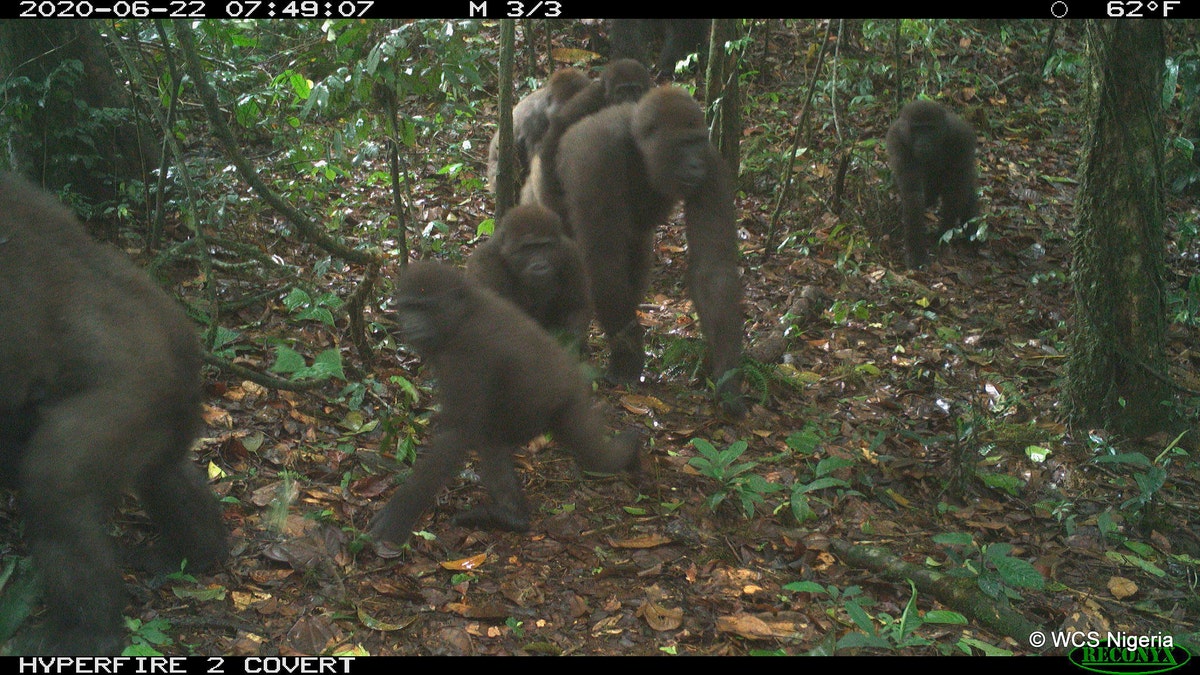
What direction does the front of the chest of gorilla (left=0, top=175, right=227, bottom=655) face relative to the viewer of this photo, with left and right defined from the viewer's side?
facing to the left of the viewer

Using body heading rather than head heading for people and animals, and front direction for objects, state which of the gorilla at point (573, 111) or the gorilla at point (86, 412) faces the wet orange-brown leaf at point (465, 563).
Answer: the gorilla at point (573, 111)

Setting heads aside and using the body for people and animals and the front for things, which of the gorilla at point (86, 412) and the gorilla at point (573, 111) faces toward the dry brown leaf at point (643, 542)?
the gorilla at point (573, 111)

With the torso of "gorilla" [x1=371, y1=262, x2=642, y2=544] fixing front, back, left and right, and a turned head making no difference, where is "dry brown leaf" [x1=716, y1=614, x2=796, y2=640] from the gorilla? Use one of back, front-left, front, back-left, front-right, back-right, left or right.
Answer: back-left

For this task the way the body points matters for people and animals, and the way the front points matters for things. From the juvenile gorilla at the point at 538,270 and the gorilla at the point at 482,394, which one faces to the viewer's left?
the gorilla

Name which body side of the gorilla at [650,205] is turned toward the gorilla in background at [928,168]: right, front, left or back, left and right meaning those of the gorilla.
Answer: left

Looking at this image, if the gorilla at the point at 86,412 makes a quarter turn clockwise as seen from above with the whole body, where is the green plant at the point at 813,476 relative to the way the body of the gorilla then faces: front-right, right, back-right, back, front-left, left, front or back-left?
right

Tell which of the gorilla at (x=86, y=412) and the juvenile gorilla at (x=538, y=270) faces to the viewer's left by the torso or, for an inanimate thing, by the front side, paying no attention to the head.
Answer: the gorilla

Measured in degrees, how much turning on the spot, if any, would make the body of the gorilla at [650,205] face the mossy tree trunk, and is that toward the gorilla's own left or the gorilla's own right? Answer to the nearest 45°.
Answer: approximately 45° to the gorilla's own left

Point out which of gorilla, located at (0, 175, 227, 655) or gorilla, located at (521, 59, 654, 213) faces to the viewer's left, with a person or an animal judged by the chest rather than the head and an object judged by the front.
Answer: gorilla, located at (0, 175, 227, 655)

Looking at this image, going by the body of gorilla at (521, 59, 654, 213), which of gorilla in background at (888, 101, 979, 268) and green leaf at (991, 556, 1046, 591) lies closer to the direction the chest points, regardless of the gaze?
the green leaf

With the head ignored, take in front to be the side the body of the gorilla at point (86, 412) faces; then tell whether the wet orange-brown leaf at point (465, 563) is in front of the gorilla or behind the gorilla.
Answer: behind

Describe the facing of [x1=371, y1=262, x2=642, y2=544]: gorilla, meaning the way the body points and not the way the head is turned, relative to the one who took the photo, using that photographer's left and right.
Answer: facing to the left of the viewer

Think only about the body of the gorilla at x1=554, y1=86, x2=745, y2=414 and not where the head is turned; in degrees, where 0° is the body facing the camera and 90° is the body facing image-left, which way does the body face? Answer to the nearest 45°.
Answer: approximately 315°
